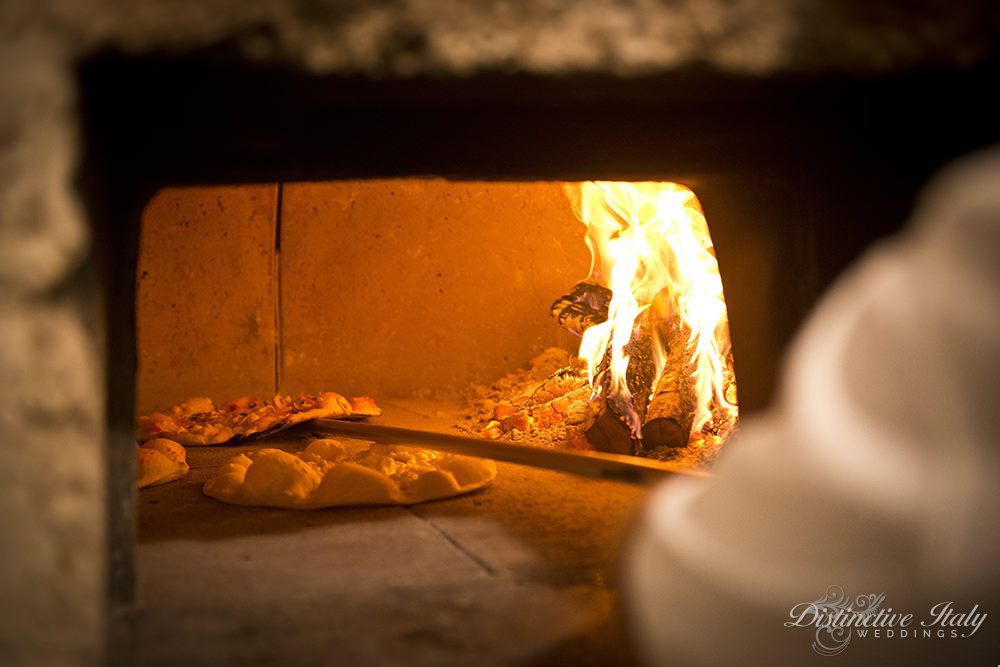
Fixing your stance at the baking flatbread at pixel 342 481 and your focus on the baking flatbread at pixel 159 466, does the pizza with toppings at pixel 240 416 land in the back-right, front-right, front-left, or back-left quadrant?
front-right

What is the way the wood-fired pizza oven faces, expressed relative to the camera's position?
facing the viewer
